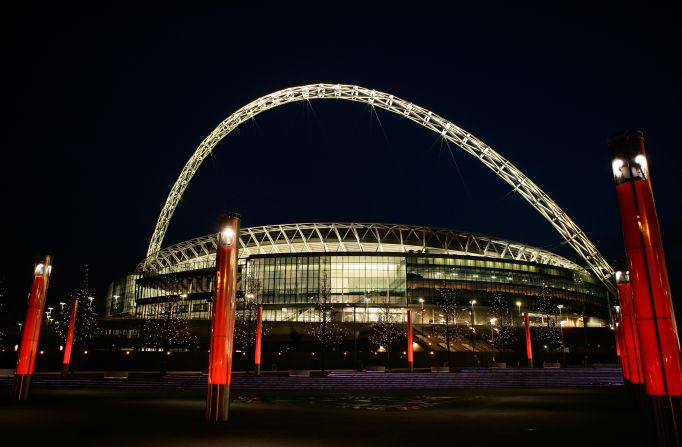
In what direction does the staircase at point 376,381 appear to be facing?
toward the camera

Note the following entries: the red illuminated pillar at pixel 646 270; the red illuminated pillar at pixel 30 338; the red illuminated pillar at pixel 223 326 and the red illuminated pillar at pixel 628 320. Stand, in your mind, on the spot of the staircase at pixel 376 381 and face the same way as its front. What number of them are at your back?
0

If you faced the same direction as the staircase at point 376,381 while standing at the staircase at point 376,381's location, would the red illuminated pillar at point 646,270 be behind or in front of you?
in front

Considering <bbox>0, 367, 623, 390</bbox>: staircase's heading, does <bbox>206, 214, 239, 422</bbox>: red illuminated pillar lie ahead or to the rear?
ahead

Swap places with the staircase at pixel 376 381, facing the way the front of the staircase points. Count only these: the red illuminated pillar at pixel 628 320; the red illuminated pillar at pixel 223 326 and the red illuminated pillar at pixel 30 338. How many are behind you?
0

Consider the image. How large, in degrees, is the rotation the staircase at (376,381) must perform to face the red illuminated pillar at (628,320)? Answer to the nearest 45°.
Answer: approximately 45° to its left

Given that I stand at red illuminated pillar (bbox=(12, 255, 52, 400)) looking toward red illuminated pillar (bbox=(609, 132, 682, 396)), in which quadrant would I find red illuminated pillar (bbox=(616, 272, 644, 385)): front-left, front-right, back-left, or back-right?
front-left

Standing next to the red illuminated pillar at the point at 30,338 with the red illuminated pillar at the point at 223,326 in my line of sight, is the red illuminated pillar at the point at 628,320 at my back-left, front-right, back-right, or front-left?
front-left
